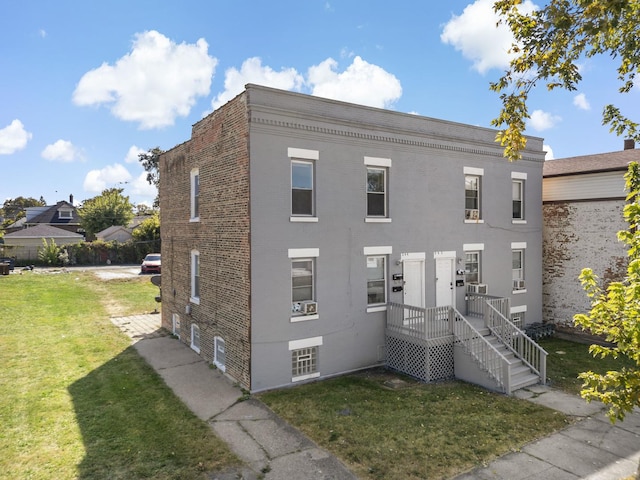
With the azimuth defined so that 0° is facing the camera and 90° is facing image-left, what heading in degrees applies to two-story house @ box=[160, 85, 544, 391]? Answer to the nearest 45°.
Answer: approximately 315°

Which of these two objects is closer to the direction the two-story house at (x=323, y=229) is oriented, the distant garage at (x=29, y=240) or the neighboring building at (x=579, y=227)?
the neighboring building

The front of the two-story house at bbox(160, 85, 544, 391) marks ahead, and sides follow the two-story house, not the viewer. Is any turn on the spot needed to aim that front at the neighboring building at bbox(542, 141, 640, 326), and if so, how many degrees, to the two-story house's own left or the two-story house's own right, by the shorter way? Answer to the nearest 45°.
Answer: approximately 90° to the two-story house's own left

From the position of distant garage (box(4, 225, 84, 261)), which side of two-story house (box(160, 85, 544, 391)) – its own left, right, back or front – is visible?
back
